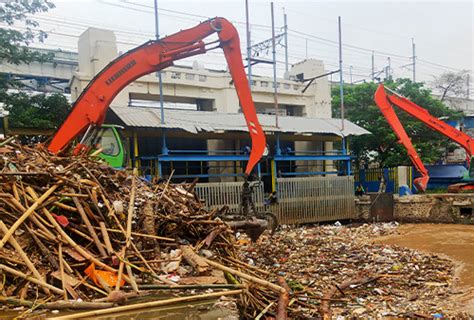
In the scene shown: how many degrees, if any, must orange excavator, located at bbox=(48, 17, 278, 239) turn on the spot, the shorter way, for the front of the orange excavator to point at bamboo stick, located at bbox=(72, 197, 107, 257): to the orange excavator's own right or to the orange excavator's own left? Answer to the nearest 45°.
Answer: approximately 90° to the orange excavator's own right

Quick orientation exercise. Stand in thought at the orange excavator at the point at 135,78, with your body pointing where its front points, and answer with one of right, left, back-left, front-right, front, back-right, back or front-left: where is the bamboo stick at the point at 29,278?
right

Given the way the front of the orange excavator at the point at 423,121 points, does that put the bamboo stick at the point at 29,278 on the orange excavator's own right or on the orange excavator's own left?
on the orange excavator's own left

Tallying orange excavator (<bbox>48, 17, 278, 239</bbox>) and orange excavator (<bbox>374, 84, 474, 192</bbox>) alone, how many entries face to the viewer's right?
1

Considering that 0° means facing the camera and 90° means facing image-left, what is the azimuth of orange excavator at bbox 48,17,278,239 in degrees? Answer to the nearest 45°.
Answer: approximately 270°

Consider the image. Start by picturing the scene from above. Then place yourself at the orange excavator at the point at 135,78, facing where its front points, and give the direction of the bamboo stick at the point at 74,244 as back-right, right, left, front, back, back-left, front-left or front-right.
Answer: right

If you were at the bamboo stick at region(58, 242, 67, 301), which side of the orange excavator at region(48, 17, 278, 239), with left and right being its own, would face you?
right

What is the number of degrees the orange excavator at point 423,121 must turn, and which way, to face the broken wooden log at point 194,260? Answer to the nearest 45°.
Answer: approximately 90° to its left

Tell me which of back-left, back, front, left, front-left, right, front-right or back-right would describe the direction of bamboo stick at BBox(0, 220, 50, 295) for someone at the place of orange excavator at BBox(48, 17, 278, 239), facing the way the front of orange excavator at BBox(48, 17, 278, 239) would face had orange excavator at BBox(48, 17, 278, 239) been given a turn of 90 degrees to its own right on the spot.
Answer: front

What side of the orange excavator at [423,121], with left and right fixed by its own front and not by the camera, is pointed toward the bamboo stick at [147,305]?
left

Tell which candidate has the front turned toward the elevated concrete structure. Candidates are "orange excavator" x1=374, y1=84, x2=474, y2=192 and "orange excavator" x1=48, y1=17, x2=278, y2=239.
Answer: "orange excavator" x1=374, y1=84, x2=474, y2=192

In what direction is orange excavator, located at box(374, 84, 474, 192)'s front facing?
to the viewer's left

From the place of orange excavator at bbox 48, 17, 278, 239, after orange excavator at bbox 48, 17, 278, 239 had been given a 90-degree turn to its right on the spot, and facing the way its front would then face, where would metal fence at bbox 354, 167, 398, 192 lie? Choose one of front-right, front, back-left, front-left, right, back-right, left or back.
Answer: back-left
